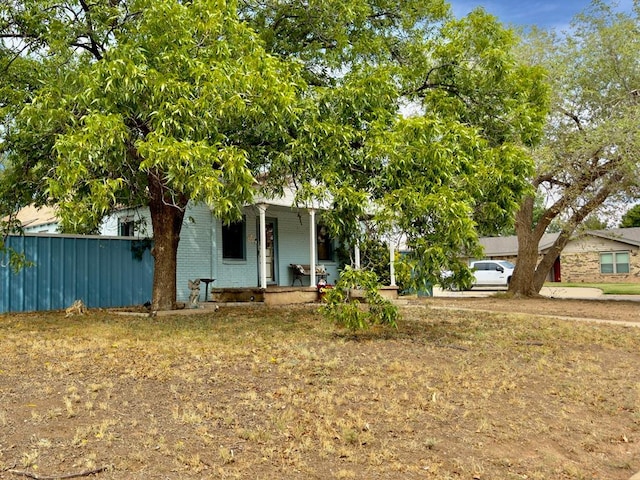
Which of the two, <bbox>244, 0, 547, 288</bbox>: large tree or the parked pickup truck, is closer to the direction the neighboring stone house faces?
the large tree

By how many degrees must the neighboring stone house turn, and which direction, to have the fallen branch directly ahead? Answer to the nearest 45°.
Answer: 0° — it already faces it

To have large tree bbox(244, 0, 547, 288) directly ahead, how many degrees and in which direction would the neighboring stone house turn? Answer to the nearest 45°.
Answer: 0° — it already faces it

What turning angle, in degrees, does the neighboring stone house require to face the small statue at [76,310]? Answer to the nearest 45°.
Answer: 0° — it already faces it

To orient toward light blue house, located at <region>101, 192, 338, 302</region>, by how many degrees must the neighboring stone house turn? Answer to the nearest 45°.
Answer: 0° — it already faces it
